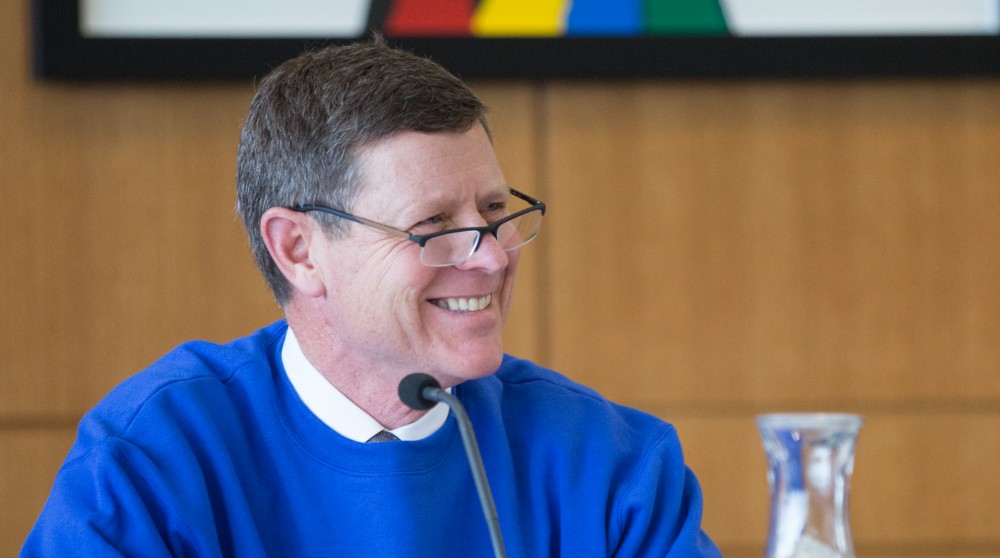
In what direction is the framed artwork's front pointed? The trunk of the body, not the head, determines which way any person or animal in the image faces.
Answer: toward the camera

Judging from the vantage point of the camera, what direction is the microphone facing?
facing away from the viewer and to the left of the viewer

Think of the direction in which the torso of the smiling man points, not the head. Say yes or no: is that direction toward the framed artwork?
no

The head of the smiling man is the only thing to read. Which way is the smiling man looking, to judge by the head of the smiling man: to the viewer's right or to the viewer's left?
to the viewer's right

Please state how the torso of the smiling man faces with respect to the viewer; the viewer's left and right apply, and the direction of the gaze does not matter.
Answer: facing the viewer and to the right of the viewer

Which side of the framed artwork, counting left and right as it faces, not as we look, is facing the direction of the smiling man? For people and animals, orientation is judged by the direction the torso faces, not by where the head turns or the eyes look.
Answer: front

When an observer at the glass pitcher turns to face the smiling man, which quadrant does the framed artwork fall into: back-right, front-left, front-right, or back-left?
front-right

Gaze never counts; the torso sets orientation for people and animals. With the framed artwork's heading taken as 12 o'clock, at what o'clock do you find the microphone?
The microphone is roughly at 12 o'clock from the framed artwork.

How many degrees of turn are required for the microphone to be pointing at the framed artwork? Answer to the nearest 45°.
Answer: approximately 45° to its right

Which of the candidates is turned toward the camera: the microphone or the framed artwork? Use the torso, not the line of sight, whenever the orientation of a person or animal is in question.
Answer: the framed artwork

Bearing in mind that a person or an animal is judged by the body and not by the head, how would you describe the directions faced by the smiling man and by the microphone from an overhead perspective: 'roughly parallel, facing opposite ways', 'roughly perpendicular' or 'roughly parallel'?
roughly parallel, facing opposite ways

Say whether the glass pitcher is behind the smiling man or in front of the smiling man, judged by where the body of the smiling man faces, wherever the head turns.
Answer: in front

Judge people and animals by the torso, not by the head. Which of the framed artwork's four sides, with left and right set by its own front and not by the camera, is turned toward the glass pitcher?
front

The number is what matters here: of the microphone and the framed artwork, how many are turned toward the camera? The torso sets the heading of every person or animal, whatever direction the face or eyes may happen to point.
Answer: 1
